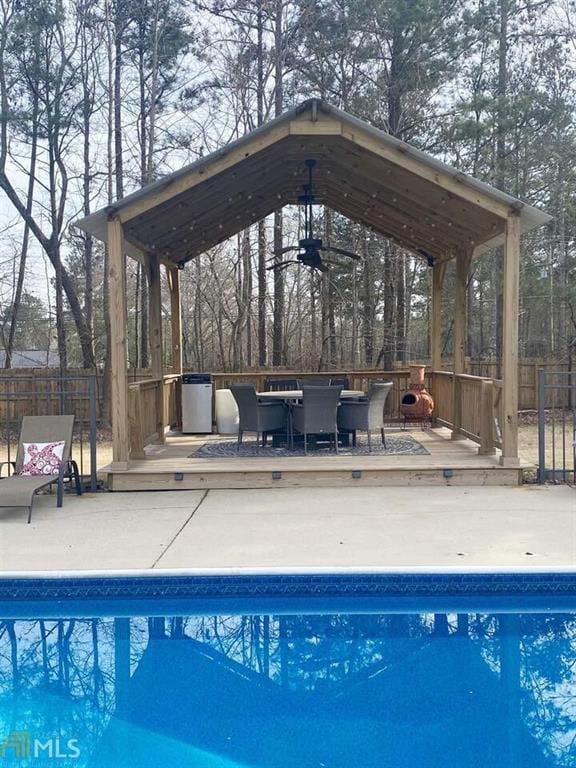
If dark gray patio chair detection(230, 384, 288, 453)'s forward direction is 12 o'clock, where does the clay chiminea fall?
The clay chiminea is roughly at 12 o'clock from the dark gray patio chair.

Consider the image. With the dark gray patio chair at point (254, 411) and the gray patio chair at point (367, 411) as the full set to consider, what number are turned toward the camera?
0

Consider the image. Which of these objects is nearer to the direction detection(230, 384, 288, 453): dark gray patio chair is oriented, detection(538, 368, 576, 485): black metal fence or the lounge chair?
the black metal fence

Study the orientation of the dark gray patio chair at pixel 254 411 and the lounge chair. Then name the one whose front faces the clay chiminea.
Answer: the dark gray patio chair

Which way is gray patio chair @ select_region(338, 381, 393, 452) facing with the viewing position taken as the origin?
facing away from the viewer and to the left of the viewer

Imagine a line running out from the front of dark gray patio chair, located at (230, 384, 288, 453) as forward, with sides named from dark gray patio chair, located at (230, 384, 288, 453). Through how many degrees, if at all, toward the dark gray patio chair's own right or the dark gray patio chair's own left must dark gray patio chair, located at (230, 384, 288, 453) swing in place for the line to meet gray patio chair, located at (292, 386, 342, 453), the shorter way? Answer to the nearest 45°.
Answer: approximately 45° to the dark gray patio chair's own right

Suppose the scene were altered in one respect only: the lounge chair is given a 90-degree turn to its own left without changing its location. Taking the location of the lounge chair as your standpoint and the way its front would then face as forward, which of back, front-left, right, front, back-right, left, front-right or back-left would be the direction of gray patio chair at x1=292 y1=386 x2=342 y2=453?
front-left

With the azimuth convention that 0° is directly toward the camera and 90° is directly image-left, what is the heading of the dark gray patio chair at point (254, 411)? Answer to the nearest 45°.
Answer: approximately 225°

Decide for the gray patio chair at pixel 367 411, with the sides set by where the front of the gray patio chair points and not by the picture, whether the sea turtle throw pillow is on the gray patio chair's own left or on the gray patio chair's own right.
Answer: on the gray patio chair's own left

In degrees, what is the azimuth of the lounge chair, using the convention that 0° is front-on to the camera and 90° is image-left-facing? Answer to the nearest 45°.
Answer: approximately 45°

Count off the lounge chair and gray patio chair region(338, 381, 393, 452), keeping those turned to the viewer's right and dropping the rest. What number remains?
0

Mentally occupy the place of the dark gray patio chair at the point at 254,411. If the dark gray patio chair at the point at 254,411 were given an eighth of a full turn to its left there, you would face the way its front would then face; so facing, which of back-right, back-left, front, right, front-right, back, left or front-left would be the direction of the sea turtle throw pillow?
back-left

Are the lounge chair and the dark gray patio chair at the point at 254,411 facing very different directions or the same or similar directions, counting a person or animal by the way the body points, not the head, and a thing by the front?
very different directions
